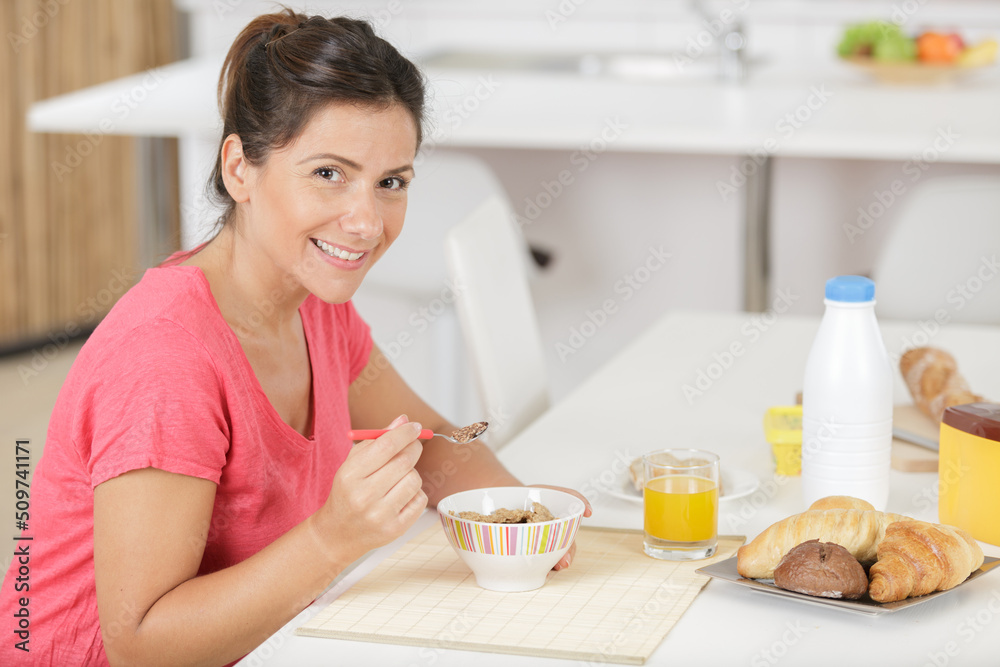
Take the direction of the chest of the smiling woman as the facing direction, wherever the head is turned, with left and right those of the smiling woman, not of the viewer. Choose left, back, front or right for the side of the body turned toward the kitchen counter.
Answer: left

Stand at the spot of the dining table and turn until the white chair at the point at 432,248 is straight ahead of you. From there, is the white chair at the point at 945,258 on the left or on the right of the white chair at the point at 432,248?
right

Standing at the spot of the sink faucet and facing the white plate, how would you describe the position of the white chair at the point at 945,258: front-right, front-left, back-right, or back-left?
front-left

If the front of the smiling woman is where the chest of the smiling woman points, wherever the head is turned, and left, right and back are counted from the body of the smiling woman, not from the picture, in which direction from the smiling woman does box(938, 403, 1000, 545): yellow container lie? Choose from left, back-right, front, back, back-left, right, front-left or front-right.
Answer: front-left

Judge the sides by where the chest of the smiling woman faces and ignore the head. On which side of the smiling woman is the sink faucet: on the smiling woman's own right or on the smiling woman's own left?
on the smiling woman's own left

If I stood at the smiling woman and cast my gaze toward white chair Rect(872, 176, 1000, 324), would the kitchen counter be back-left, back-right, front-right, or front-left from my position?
front-left

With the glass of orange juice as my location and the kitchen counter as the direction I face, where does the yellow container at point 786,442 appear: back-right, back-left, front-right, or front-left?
front-right

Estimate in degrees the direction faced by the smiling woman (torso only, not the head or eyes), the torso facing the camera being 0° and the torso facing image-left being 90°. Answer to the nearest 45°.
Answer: approximately 315°

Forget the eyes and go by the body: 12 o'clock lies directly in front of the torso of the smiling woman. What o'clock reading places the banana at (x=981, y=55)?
The banana is roughly at 9 o'clock from the smiling woman.
